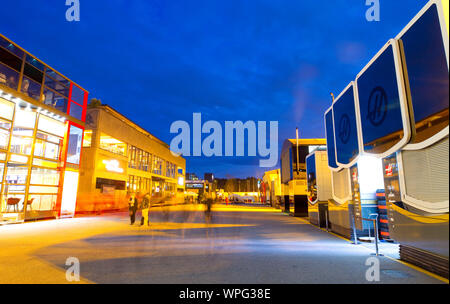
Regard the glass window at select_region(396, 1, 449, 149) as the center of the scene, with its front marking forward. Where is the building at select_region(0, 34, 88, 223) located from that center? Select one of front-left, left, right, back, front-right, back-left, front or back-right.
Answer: front-right

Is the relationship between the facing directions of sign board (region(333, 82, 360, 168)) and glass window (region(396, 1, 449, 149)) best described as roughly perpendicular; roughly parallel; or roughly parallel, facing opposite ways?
roughly parallel

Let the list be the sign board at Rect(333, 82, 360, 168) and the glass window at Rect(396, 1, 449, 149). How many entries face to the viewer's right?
0

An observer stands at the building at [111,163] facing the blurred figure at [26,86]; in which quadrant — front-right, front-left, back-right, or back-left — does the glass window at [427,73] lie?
front-left

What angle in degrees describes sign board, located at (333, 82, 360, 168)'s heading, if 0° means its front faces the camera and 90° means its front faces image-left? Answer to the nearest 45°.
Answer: approximately 45°

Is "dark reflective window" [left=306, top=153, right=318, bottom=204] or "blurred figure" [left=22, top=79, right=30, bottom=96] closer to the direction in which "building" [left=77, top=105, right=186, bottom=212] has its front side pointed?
the dark reflective window

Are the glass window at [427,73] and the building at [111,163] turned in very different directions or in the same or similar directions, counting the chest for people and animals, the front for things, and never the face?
very different directions

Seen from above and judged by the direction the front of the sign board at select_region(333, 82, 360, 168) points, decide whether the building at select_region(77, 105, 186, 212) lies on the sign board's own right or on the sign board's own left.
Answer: on the sign board's own right

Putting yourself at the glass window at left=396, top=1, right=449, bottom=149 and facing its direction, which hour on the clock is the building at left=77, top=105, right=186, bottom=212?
The building is roughly at 2 o'clock from the glass window.

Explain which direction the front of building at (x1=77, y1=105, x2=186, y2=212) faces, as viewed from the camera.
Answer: facing the viewer and to the right of the viewer

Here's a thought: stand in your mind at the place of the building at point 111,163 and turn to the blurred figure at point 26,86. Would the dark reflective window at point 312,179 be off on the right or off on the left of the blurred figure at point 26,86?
left

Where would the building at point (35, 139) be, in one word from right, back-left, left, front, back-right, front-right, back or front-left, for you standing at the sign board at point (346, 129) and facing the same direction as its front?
front-right

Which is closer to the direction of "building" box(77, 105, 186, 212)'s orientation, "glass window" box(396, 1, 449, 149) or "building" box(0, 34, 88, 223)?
the glass window

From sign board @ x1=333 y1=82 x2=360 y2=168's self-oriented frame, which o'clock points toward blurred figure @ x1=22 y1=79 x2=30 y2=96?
The blurred figure is roughly at 1 o'clock from the sign board.

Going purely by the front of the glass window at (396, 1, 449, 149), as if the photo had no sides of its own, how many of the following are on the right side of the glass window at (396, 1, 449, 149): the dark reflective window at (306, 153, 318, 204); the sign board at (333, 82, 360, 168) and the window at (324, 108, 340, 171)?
3
